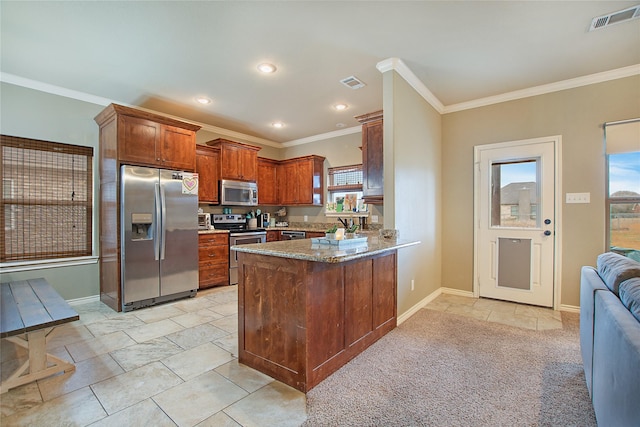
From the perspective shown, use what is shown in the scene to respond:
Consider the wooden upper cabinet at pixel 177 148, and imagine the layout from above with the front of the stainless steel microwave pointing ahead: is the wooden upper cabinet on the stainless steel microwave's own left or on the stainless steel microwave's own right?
on the stainless steel microwave's own right

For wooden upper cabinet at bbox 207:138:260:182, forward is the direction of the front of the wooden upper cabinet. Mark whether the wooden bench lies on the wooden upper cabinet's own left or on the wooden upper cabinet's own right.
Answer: on the wooden upper cabinet's own right

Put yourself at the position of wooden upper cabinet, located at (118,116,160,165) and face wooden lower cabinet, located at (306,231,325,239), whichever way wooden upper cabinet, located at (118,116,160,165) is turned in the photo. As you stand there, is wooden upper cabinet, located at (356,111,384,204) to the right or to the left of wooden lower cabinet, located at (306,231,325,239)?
right

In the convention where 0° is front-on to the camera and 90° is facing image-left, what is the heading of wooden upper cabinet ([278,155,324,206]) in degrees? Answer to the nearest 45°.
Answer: approximately 45°

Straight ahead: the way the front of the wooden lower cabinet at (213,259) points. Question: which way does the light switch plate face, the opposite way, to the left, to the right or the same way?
to the right

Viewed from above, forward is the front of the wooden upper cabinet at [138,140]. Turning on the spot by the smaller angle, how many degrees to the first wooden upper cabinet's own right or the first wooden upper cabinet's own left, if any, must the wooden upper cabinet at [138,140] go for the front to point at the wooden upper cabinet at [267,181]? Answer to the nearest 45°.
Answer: approximately 90° to the first wooden upper cabinet's own left
